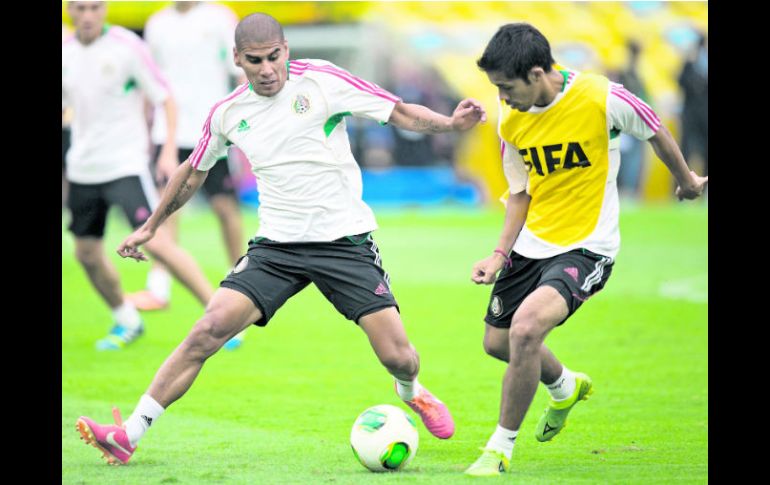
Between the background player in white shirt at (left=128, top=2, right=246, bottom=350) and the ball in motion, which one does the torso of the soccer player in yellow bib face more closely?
the ball in motion

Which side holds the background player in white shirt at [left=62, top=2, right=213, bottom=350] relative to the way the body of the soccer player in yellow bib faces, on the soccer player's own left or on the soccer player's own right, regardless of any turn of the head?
on the soccer player's own right

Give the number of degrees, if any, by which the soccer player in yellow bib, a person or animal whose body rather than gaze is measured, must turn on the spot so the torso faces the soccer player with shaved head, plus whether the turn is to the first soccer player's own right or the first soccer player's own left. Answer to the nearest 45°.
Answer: approximately 45° to the first soccer player's own right

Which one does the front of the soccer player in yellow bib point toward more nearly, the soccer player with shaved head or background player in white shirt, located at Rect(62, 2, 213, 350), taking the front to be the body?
the soccer player with shaved head

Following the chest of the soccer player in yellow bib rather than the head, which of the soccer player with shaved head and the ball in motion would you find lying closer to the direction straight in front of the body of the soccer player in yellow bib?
the ball in motion

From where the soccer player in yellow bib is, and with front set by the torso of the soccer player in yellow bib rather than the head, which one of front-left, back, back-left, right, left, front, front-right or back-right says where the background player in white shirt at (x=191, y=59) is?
right

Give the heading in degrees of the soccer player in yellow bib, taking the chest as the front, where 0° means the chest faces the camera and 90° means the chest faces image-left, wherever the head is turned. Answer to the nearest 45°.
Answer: approximately 45°
